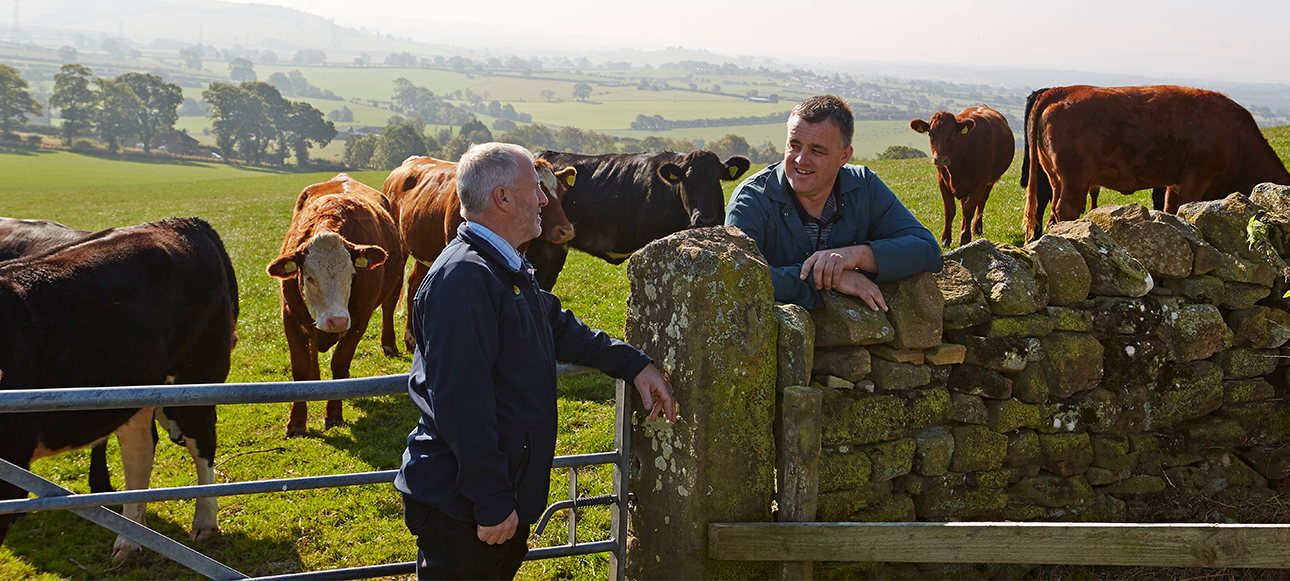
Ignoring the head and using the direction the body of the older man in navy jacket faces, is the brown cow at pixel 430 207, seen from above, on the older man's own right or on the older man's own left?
on the older man's own left

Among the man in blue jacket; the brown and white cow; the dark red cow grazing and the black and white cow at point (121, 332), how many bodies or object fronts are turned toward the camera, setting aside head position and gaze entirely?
2

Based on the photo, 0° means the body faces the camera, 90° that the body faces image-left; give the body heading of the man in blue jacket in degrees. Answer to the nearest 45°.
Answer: approximately 0°

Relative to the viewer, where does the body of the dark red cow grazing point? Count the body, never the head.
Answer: to the viewer's right

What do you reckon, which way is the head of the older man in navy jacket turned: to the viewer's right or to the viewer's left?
to the viewer's right

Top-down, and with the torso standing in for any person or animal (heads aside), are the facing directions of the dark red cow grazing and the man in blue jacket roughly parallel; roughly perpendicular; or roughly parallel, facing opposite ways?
roughly perpendicular

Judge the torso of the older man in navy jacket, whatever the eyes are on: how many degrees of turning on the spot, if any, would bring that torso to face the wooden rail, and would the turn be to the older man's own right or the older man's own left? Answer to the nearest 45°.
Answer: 0° — they already face it

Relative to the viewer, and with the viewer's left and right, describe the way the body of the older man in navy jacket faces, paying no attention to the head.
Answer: facing to the right of the viewer

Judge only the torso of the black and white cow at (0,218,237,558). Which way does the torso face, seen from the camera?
to the viewer's left
